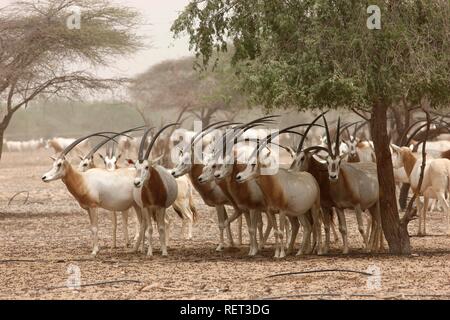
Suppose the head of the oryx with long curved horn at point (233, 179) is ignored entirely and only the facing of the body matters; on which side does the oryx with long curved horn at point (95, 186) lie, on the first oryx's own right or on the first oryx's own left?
on the first oryx's own right

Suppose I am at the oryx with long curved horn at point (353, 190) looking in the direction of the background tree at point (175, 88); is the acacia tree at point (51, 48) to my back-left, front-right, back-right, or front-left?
front-left

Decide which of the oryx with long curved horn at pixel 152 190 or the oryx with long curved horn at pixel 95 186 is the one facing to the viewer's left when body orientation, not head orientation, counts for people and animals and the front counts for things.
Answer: the oryx with long curved horn at pixel 95 186

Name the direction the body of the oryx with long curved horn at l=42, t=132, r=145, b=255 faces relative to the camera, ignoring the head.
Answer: to the viewer's left

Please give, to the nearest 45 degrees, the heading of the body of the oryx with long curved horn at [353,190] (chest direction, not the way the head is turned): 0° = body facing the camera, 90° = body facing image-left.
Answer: approximately 45°

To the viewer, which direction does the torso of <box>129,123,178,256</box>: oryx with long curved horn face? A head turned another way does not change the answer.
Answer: toward the camera

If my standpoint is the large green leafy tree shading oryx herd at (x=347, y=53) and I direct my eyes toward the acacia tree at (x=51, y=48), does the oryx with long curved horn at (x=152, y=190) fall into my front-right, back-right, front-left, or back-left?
front-left

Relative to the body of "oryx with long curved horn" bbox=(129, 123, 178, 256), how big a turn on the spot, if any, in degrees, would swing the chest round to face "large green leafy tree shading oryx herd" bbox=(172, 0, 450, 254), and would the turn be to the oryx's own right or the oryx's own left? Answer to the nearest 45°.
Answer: approximately 45° to the oryx's own left

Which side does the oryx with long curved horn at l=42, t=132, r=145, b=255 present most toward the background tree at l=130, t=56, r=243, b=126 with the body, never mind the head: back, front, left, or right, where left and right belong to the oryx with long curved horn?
right

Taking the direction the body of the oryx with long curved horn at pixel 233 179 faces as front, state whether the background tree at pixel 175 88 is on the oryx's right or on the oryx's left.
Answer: on the oryx's right

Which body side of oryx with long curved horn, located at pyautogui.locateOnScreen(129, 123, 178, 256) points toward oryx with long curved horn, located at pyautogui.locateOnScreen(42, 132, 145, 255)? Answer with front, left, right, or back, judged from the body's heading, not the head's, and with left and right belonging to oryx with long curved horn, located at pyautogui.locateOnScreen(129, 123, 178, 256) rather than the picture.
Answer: right

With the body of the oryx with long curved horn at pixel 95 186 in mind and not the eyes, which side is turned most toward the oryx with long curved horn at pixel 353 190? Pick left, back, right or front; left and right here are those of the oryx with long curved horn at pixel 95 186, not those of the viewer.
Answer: back
